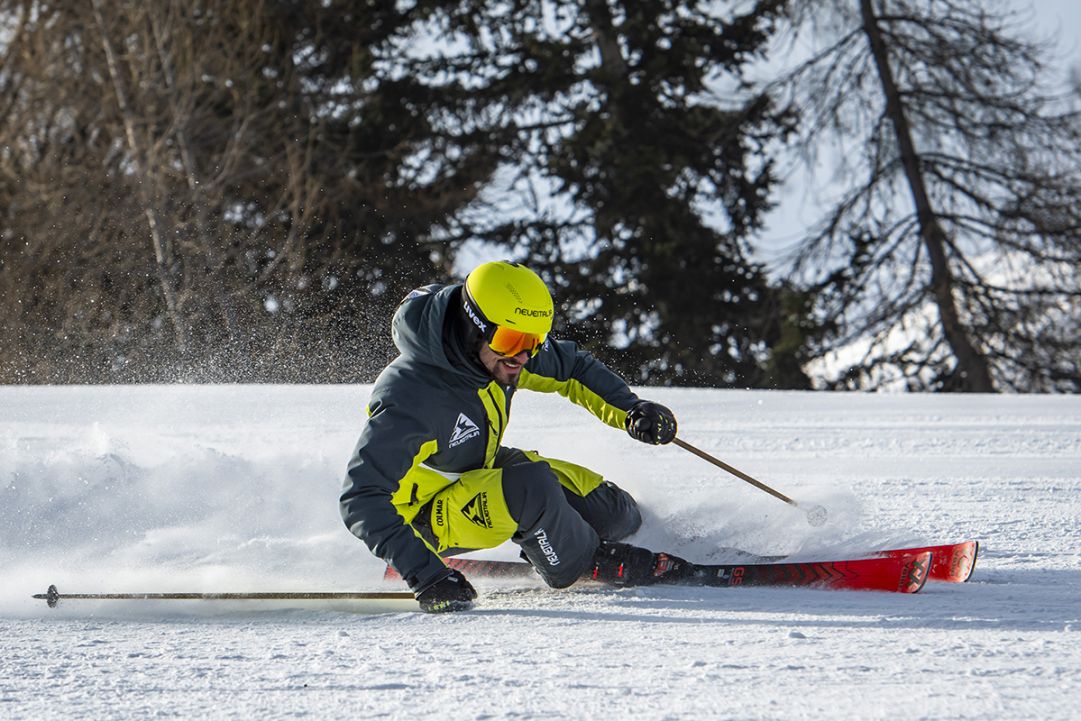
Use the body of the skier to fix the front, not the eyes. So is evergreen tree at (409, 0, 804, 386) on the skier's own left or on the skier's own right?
on the skier's own left

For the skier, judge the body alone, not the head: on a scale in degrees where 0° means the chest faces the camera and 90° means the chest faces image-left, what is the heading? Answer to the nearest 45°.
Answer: approximately 315°

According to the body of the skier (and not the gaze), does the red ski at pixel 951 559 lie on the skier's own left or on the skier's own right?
on the skier's own left

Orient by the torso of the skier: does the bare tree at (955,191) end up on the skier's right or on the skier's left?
on the skier's left
